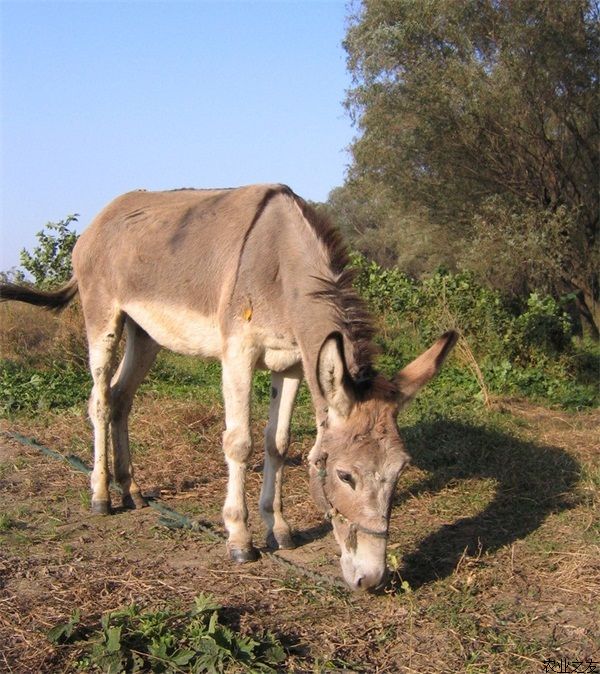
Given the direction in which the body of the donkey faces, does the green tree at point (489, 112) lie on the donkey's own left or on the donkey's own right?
on the donkey's own left

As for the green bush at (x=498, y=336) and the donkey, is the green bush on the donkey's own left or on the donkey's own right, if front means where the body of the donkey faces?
on the donkey's own left
